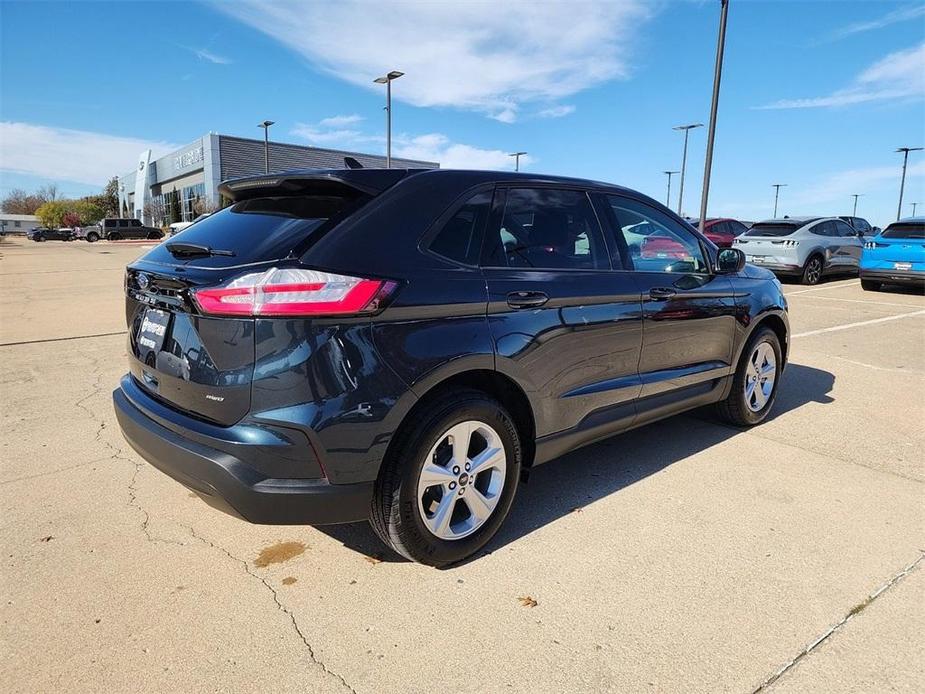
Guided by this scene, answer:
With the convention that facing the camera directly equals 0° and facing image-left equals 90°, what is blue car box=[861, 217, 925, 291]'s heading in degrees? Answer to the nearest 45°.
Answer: approximately 225°

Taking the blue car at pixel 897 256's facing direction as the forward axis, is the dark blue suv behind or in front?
behind

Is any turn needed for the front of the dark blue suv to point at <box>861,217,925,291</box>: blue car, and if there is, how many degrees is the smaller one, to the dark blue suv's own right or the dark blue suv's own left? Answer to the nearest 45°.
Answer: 0° — it already faces it

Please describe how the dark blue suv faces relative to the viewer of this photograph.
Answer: facing away from the viewer and to the right of the viewer

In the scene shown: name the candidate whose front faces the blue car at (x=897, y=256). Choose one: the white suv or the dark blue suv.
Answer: the dark blue suv

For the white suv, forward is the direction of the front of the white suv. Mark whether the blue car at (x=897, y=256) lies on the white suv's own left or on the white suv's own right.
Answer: on the white suv's own right

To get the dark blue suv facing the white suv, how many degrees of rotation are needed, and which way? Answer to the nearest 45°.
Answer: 0° — it already faces it

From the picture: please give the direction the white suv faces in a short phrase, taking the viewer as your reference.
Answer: facing away from the viewer and to the right of the viewer

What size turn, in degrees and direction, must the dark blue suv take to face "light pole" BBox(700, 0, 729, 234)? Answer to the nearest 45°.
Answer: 0° — it already faces it

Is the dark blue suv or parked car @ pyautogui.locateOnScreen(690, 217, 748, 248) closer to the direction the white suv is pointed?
the parked car
